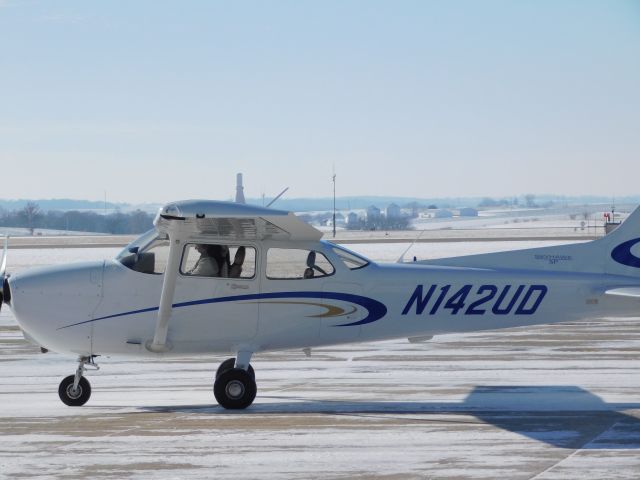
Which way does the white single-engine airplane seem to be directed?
to the viewer's left
